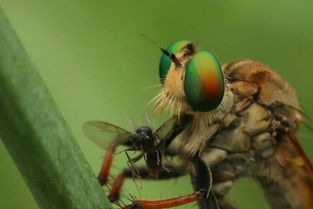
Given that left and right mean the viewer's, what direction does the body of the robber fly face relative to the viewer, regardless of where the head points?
facing the viewer and to the left of the viewer
